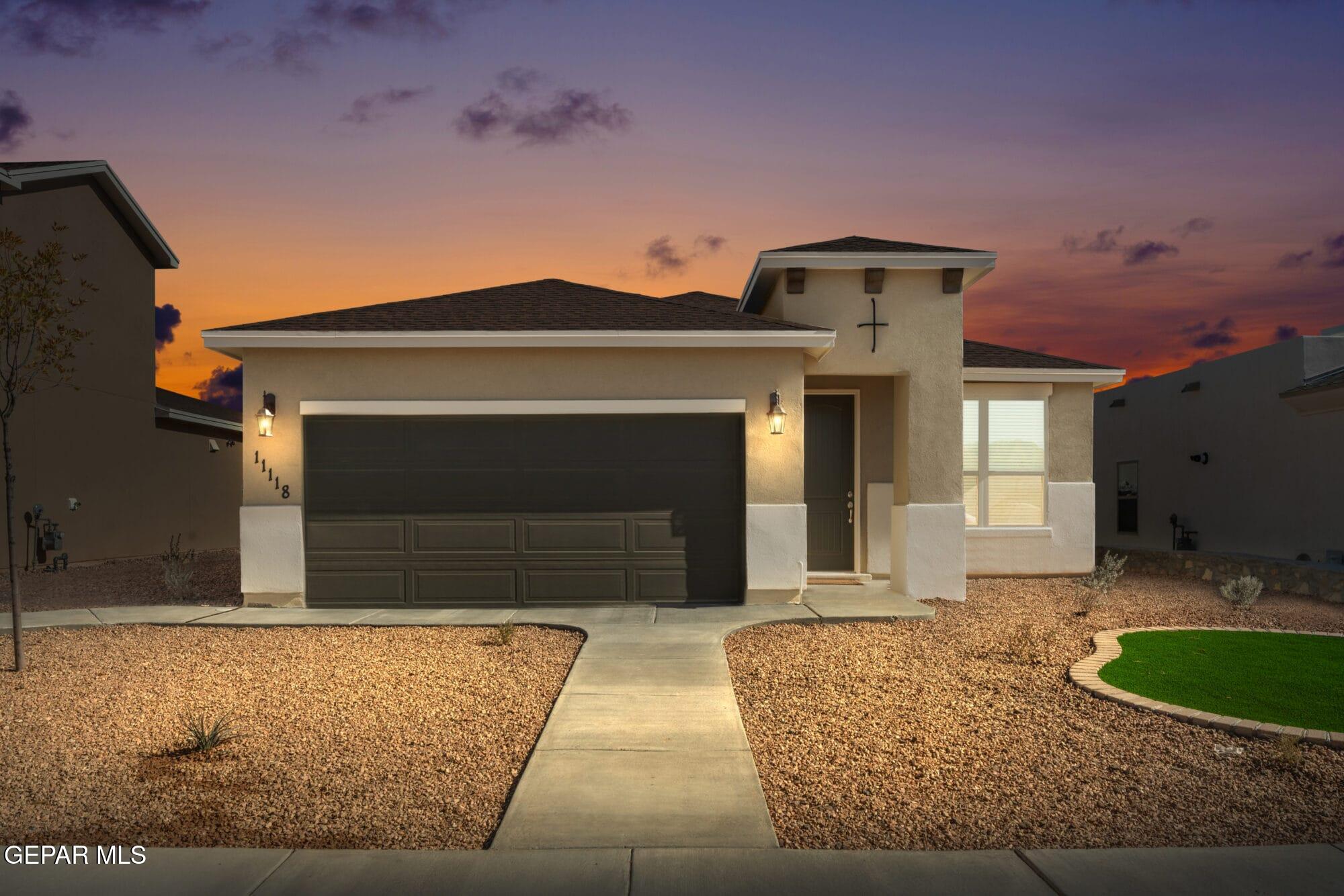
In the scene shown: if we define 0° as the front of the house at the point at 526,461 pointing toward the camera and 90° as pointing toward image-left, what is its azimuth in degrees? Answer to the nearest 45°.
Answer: approximately 0°

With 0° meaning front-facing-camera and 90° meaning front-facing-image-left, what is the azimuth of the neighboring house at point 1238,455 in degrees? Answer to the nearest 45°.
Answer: approximately 315°

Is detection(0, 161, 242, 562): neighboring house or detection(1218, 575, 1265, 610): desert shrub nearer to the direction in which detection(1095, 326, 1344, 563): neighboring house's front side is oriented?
the desert shrub

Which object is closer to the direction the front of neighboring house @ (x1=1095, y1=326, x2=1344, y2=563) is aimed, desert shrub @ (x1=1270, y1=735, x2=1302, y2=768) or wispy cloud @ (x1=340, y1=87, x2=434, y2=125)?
the desert shrub

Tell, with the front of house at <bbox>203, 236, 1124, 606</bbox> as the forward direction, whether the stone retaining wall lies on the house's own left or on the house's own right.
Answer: on the house's own left

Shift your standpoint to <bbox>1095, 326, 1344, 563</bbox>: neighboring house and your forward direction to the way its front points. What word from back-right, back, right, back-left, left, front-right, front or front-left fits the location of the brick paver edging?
front-right

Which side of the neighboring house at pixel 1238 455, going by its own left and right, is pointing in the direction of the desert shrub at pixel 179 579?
right

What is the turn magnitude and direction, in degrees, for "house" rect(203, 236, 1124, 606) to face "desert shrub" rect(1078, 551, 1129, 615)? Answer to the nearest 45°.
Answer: approximately 90° to its left

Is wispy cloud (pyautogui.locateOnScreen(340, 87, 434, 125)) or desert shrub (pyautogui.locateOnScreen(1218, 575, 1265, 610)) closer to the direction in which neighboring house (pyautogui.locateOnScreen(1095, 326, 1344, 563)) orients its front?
the desert shrub

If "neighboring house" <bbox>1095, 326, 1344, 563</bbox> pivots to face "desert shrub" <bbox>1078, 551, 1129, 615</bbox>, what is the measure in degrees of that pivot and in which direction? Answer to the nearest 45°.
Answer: approximately 45° to its right

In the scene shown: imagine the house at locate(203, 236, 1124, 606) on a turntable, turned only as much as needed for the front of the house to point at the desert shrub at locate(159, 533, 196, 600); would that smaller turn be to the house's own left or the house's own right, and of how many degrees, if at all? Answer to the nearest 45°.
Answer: approximately 90° to the house's own right
